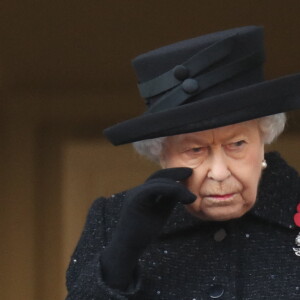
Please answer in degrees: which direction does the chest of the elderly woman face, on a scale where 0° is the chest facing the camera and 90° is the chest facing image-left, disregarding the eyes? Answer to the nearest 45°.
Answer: approximately 0°
